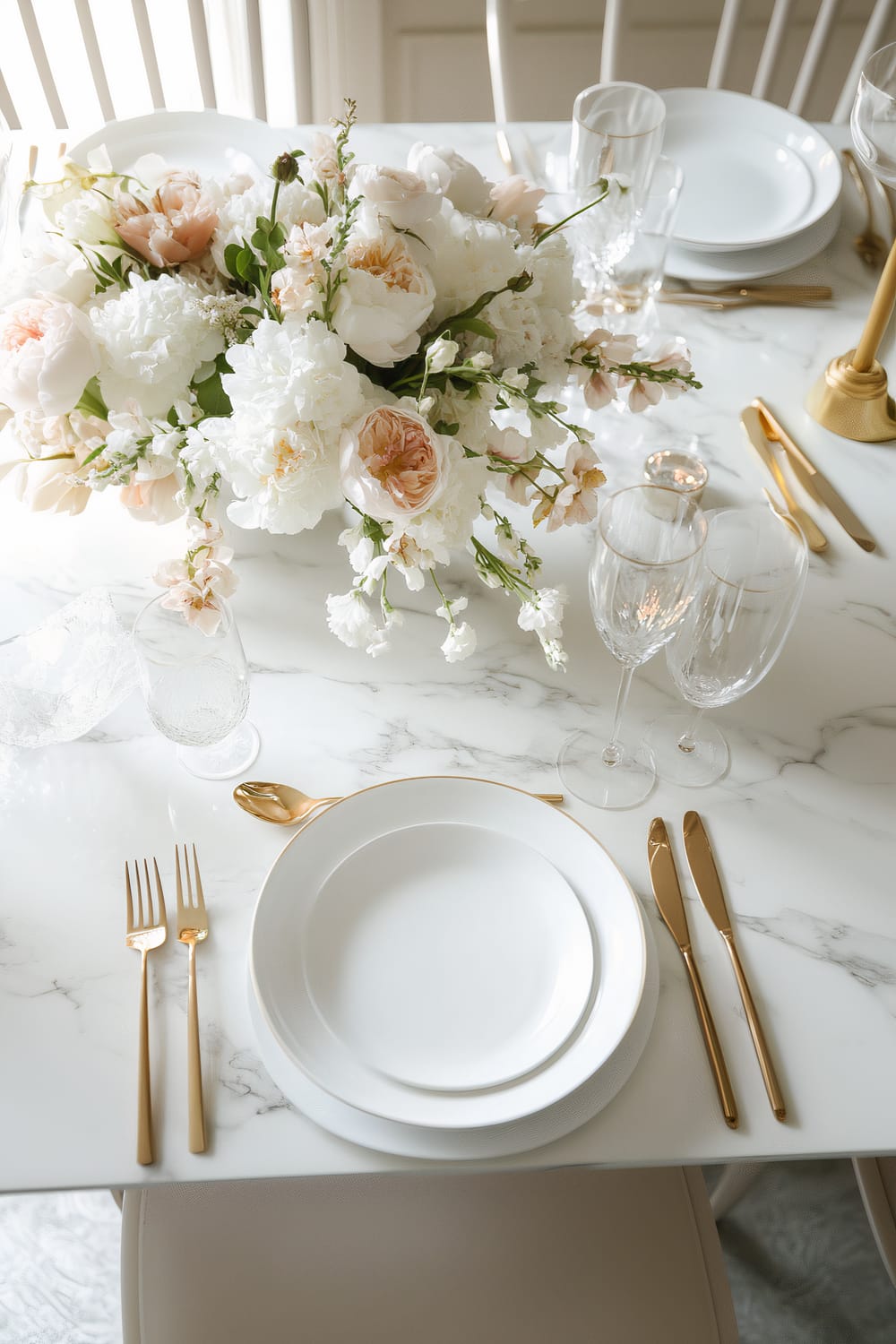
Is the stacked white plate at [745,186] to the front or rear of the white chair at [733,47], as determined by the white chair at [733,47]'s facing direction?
to the front

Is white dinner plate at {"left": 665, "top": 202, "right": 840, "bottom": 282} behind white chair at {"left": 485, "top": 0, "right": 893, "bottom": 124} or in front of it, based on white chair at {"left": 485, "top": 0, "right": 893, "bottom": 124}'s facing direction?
in front

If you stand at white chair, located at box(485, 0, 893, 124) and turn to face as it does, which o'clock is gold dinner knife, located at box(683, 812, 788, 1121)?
The gold dinner knife is roughly at 12 o'clock from the white chair.

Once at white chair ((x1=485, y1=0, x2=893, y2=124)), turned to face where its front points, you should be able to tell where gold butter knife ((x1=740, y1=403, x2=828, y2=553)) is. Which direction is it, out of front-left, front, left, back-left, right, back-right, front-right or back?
front

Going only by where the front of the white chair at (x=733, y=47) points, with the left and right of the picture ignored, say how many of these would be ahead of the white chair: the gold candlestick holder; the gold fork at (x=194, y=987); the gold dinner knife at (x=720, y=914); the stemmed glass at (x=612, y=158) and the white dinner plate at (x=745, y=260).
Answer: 5

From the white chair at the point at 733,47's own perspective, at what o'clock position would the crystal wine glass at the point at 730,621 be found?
The crystal wine glass is roughly at 12 o'clock from the white chair.

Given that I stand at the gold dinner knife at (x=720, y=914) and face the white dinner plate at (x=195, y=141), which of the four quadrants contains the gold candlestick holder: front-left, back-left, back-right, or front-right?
front-right

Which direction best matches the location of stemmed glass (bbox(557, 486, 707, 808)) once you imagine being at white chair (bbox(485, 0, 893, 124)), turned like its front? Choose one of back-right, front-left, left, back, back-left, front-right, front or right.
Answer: front

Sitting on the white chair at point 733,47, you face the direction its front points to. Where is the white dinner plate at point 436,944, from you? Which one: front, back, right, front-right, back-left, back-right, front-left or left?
front

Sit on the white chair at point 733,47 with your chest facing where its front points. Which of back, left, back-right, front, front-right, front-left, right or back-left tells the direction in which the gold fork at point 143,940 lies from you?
front

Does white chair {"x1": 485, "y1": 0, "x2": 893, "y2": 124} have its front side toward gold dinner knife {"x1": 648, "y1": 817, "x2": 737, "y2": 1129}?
yes

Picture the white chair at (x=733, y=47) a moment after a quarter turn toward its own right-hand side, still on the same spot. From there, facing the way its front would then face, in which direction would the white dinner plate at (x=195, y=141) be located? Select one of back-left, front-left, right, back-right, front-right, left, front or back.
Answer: front-left

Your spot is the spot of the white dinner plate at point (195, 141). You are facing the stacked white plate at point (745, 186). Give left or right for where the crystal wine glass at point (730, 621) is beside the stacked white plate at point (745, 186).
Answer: right

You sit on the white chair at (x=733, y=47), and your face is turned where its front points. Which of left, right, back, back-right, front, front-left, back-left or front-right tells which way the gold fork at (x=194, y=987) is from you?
front

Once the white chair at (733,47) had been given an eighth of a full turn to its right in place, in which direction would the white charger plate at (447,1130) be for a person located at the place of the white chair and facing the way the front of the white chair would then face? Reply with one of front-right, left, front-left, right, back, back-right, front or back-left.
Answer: front-left

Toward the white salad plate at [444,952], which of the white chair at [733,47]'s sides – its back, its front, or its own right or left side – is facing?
front

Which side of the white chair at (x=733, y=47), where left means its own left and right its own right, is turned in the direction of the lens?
front

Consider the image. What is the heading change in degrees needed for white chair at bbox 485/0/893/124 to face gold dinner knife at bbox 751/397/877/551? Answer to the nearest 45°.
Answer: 0° — it already faces it
